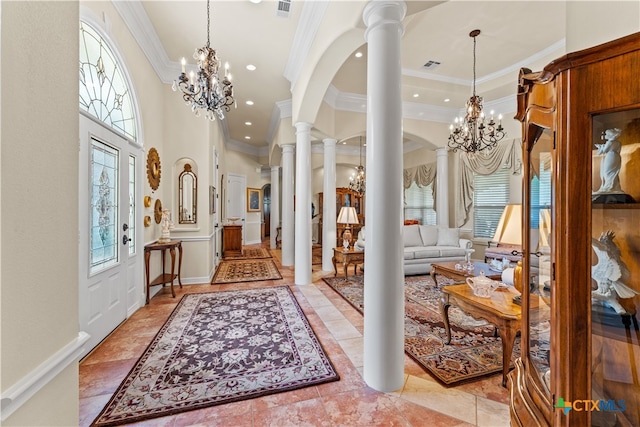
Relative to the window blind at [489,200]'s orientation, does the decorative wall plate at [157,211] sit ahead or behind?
ahead

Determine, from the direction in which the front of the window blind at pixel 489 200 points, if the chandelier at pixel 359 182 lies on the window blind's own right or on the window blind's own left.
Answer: on the window blind's own right

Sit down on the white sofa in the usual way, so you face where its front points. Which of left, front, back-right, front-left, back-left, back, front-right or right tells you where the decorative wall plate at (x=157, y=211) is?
front-right

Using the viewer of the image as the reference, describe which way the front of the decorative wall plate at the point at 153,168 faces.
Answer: facing the viewer and to the right of the viewer

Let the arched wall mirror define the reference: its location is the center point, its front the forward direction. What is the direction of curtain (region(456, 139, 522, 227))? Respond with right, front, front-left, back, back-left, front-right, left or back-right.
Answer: left

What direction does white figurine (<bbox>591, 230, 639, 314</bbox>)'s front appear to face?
to the viewer's left

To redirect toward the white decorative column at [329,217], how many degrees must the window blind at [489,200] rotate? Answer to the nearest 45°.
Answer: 0° — it already faces it

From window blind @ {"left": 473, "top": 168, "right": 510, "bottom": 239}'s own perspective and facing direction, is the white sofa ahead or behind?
ahead

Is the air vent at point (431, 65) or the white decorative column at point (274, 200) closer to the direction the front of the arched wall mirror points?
the air vent

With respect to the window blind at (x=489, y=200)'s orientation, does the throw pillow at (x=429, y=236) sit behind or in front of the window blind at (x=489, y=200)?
in front

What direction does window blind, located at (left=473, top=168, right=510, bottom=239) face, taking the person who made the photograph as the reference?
facing the viewer and to the left of the viewer

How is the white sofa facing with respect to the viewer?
toward the camera

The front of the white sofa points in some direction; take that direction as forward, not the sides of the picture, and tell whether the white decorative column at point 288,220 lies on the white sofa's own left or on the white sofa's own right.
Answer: on the white sofa's own right

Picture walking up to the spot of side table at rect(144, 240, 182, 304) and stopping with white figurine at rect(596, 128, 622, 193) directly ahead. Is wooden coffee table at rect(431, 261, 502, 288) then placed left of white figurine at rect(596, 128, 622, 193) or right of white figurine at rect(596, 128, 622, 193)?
left

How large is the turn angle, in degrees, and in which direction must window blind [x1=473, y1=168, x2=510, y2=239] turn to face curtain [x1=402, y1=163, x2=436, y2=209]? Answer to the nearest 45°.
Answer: approximately 90° to its right
